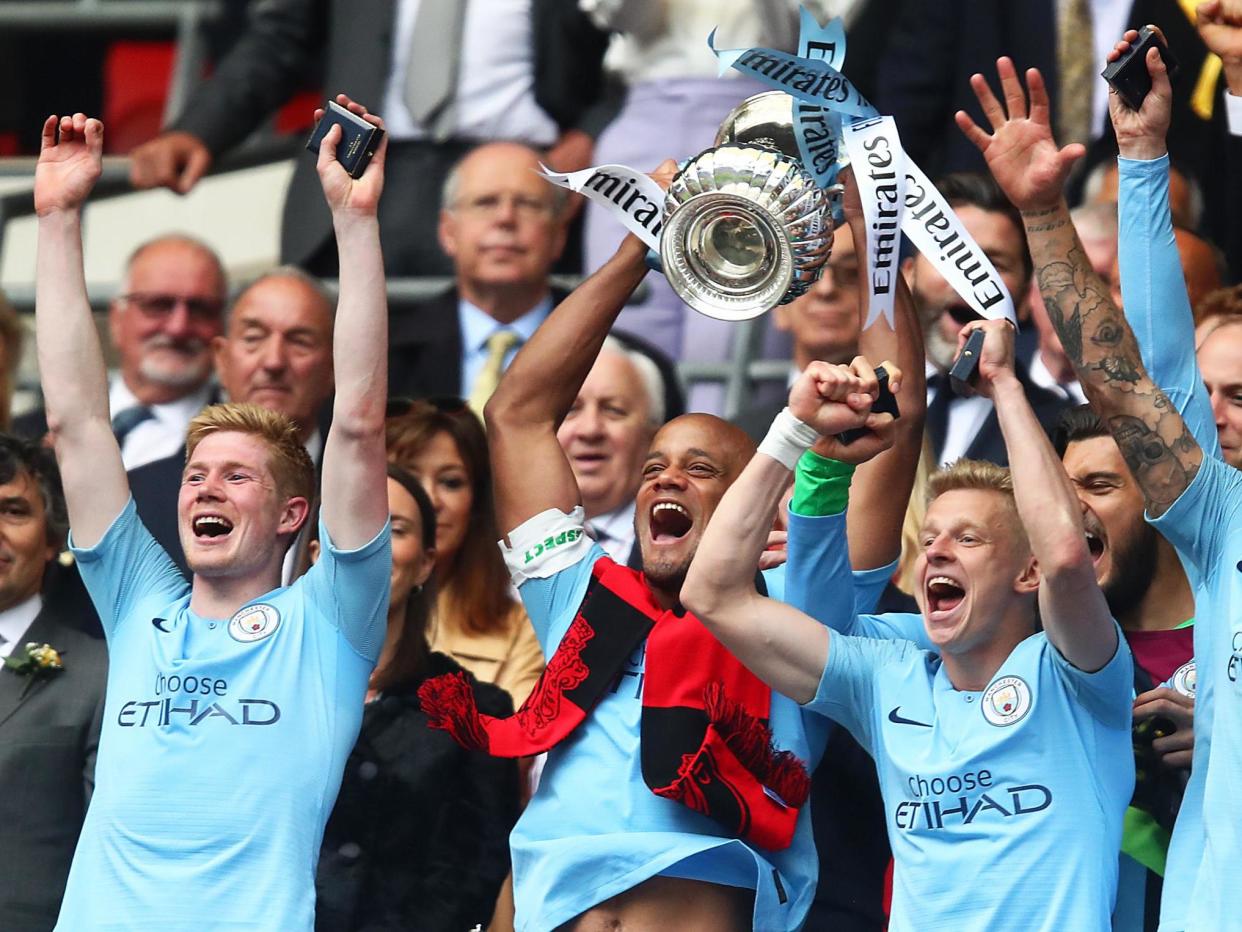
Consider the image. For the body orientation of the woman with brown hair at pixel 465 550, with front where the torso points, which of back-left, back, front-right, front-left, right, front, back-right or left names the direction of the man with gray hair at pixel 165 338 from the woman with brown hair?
back-right

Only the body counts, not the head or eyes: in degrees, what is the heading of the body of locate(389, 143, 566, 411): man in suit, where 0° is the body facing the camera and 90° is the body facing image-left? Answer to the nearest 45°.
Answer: approximately 0°

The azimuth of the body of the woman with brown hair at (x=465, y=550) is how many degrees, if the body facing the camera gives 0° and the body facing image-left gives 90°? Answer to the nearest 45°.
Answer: approximately 0°

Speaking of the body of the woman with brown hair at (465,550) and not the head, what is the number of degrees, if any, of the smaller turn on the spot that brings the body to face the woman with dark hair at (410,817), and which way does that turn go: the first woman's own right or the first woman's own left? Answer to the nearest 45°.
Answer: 0° — they already face them

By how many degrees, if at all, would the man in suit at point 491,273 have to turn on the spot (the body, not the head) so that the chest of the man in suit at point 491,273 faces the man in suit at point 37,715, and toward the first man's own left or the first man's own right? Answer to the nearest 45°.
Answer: approximately 45° to the first man's own right

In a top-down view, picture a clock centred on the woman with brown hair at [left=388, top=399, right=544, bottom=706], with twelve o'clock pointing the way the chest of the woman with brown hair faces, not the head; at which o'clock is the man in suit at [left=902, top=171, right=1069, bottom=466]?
The man in suit is roughly at 9 o'clock from the woman with brown hair.

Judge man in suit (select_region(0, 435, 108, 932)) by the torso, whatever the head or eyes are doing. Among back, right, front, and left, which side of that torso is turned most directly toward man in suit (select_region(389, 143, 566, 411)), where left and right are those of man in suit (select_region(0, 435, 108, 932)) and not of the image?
back
